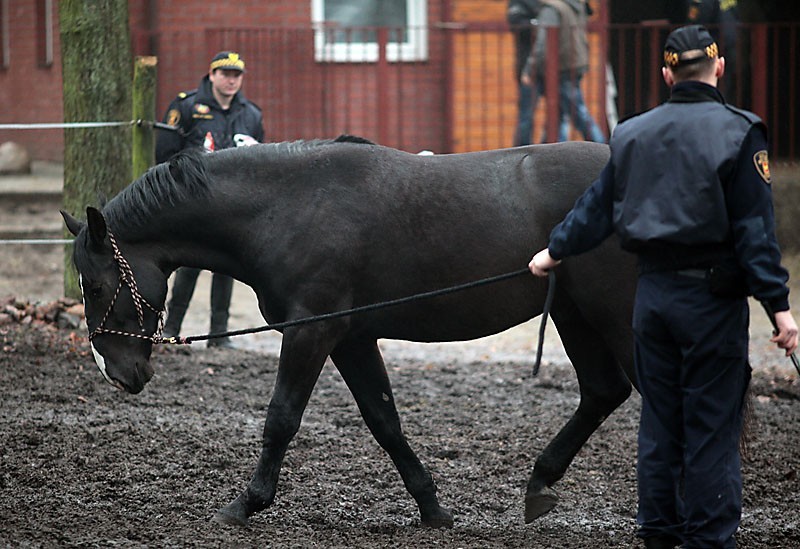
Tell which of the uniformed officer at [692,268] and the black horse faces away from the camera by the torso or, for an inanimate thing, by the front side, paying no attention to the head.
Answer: the uniformed officer

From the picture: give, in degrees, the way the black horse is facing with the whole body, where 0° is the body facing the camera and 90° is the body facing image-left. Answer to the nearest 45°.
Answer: approximately 90°

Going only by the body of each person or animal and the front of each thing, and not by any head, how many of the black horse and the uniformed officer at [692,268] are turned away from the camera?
1

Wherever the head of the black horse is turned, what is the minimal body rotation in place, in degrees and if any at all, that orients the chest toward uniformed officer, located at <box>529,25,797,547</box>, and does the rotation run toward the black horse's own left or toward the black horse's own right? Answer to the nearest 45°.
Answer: approximately 135° to the black horse's own left

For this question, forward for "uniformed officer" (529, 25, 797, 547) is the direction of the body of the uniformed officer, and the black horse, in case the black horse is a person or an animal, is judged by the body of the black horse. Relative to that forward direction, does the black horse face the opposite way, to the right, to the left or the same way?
to the left

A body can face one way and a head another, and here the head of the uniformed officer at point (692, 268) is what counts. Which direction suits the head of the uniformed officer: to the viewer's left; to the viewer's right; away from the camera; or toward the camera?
away from the camera

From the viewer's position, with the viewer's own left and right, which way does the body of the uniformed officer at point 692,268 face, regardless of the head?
facing away from the viewer

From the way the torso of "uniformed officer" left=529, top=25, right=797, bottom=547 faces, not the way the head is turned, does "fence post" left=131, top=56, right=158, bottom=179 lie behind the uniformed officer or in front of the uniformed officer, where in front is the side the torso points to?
in front

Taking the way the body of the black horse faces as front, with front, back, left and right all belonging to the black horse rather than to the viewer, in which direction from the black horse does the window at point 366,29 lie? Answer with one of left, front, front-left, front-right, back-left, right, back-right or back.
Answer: right
